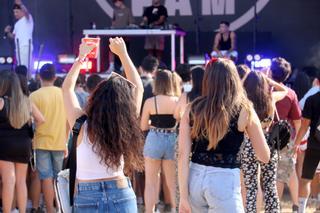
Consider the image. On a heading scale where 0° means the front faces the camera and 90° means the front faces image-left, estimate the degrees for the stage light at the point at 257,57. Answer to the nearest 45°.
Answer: approximately 0°

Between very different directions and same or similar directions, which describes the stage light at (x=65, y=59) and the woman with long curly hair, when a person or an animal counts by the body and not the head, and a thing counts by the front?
very different directions

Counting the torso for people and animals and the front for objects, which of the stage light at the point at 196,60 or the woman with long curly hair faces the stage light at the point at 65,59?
the woman with long curly hair

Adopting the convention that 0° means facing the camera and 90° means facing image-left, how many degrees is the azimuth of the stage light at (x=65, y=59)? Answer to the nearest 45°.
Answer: approximately 0°

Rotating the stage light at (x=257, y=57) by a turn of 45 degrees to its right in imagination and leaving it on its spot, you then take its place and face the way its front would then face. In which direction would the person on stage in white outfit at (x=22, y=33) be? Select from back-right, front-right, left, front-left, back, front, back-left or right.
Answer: front-right

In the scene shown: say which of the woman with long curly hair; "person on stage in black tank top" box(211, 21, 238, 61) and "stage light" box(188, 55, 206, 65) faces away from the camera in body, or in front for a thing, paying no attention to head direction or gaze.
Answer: the woman with long curly hair

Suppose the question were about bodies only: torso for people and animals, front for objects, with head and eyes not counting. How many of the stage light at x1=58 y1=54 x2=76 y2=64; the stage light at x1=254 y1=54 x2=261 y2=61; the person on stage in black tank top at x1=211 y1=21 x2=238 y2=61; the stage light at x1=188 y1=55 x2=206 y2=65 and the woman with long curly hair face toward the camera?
4

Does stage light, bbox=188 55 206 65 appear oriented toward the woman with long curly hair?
yes

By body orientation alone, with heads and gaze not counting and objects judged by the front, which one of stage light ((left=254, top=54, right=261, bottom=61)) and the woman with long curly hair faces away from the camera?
the woman with long curly hair

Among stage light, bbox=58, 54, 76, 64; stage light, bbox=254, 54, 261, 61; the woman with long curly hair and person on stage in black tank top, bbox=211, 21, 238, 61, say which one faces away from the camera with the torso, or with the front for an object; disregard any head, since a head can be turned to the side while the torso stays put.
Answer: the woman with long curly hair

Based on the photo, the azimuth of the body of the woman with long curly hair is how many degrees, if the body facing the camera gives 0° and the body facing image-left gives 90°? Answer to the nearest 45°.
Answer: approximately 180°
